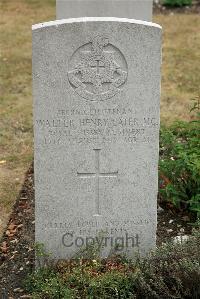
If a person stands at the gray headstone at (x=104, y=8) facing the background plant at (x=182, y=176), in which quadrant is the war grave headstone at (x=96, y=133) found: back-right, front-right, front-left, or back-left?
front-right

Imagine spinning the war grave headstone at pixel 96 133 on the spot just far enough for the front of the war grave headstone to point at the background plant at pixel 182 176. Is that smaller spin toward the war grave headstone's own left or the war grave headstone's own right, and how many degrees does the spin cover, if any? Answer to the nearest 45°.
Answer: approximately 135° to the war grave headstone's own left

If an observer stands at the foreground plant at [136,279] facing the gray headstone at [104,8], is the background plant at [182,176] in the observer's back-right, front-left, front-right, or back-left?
front-right

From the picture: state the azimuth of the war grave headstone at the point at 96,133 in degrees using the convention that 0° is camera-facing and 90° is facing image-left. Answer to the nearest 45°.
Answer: approximately 0°
